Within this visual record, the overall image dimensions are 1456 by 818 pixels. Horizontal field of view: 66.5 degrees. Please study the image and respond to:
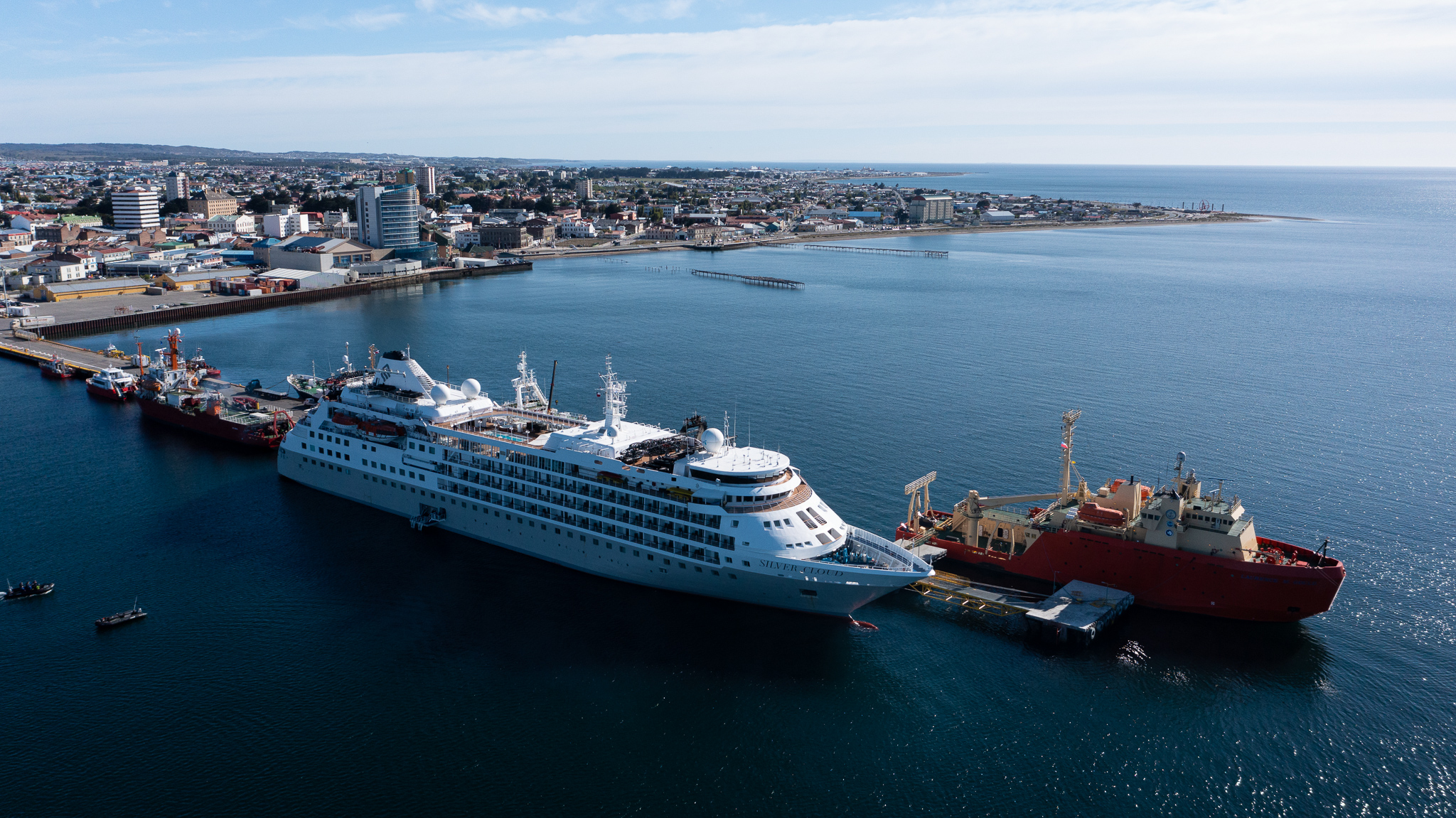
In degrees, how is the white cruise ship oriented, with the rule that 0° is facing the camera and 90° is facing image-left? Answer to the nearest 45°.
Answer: approximately 315°

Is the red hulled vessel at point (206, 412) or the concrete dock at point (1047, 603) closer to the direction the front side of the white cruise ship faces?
the concrete dock

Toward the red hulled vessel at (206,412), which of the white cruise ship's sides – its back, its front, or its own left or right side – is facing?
back

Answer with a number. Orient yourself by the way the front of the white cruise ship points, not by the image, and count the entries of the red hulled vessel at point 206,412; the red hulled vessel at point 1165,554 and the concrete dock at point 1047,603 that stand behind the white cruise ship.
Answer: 1

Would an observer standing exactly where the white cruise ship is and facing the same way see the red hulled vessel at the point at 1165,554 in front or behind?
in front

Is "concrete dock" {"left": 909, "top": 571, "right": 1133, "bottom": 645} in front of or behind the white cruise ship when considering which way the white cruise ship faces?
in front
